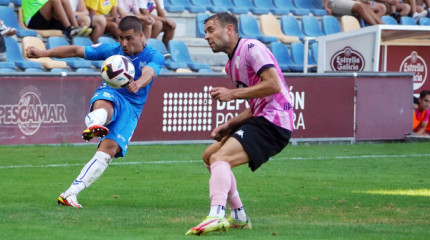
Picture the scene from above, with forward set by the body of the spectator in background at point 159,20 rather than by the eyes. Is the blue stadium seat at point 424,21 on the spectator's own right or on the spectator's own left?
on the spectator's own left

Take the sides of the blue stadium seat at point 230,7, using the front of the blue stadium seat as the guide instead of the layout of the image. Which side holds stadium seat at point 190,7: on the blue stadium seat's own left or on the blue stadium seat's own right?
on the blue stadium seat's own right

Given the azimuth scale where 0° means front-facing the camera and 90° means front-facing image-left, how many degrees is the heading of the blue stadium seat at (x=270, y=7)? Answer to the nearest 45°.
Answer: approximately 315°

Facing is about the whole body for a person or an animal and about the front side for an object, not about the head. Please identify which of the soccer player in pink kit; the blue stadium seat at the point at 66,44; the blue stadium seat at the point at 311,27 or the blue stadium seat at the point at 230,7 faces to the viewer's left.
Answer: the soccer player in pink kit

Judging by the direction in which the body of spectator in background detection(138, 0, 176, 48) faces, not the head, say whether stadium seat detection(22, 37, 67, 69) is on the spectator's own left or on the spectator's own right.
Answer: on the spectator's own right

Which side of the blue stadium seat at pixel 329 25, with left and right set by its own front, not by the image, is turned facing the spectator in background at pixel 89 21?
right

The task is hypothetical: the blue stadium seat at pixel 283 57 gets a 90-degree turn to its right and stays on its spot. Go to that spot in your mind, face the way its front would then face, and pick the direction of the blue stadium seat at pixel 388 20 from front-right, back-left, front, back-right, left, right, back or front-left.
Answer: back

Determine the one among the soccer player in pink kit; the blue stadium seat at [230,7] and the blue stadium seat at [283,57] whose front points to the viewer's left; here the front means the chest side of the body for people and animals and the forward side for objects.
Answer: the soccer player in pink kit

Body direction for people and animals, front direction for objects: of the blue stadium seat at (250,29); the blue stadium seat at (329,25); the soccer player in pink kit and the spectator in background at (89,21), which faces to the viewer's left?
the soccer player in pink kit

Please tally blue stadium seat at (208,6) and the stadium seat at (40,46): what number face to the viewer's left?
0

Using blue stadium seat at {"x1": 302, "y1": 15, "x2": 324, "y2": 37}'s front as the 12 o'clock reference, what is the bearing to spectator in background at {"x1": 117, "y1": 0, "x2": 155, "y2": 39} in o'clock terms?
The spectator in background is roughly at 3 o'clock from the blue stadium seat.
